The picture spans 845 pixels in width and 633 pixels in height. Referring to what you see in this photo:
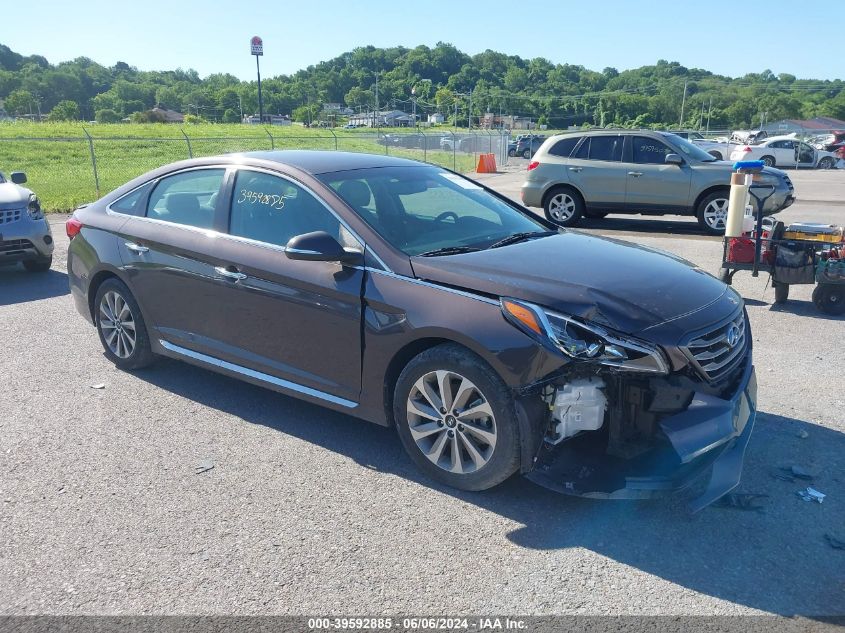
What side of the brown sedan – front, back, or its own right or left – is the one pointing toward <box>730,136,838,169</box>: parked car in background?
left

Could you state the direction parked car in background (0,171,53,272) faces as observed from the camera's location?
facing the viewer and to the right of the viewer

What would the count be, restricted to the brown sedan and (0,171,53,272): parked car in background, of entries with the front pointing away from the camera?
0

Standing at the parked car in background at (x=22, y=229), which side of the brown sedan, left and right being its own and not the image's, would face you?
back

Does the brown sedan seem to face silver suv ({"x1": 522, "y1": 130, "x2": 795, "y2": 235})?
no

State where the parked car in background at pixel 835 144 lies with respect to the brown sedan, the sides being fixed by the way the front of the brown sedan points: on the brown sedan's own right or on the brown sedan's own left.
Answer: on the brown sedan's own left

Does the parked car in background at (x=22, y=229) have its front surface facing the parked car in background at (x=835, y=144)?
no

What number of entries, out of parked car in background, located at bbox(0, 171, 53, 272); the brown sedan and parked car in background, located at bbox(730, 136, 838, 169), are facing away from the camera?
0

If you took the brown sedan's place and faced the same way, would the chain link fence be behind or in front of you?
behind

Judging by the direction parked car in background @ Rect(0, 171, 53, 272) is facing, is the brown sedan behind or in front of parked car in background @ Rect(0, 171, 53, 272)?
in front

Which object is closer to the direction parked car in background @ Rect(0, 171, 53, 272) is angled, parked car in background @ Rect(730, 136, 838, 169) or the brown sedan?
the brown sedan

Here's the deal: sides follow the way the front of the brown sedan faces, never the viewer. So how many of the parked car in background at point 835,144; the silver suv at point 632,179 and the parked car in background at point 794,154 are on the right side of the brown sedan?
0

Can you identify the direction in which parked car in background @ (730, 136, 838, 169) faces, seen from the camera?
facing to the right of the viewer
